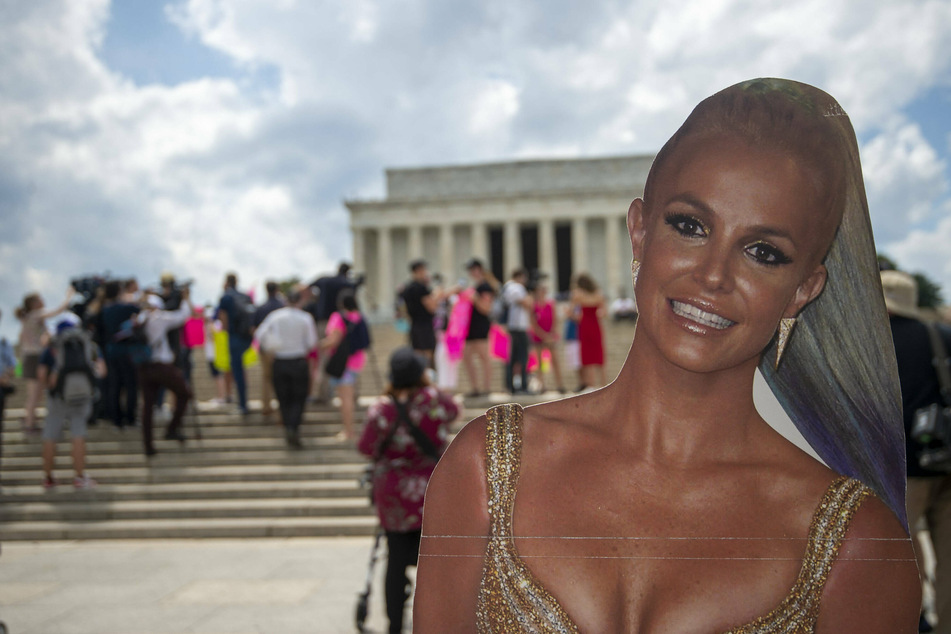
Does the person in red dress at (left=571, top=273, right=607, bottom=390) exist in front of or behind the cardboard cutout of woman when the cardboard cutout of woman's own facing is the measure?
behind

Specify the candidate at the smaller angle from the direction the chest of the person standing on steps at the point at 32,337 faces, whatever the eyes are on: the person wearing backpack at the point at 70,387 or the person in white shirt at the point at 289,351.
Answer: the person in white shirt

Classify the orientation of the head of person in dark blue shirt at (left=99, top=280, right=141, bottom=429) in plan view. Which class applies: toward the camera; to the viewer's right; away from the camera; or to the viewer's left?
away from the camera

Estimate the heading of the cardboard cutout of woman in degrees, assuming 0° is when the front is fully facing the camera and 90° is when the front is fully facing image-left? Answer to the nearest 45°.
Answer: approximately 0°

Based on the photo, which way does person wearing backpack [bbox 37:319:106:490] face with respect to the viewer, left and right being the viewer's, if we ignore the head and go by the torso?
facing away from the viewer

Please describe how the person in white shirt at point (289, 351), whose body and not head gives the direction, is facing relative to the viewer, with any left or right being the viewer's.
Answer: facing away from the viewer

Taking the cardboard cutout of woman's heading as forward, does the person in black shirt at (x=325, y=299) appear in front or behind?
behind

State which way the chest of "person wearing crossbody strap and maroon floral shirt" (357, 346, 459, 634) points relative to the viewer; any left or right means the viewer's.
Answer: facing away from the viewer
